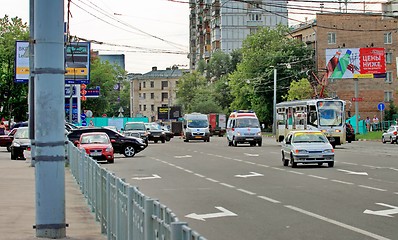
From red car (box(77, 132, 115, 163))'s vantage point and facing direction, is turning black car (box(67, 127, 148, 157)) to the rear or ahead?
to the rear

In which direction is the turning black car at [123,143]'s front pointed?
to the viewer's right

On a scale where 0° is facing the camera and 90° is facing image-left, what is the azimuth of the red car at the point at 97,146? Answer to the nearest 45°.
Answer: approximately 0°

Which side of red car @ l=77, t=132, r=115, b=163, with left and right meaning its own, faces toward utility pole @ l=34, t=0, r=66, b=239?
front

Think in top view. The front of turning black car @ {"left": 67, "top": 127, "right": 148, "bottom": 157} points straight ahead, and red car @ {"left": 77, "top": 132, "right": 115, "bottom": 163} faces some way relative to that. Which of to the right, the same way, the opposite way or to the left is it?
to the right

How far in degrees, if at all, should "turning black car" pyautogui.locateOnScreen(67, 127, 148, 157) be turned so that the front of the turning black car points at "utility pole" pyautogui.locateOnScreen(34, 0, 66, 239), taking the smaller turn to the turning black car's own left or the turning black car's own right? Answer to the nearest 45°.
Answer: approximately 90° to the turning black car's own right

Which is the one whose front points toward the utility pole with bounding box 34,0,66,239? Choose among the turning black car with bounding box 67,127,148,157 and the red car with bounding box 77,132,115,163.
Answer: the red car

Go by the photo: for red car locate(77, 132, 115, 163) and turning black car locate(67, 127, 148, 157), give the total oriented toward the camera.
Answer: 1

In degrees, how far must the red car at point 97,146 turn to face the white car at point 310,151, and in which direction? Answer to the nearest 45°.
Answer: approximately 45° to its left

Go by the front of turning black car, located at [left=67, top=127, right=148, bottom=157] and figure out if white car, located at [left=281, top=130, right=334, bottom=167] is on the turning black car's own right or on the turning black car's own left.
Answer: on the turning black car's own right
